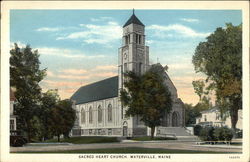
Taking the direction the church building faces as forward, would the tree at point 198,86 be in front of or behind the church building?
in front

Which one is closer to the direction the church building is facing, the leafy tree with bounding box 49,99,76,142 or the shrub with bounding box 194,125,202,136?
the shrub

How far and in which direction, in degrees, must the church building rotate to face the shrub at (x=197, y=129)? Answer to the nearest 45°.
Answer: approximately 45° to its left

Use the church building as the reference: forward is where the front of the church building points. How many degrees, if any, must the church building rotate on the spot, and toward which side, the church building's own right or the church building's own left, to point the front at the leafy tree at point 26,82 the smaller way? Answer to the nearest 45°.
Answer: approximately 135° to the church building's own right

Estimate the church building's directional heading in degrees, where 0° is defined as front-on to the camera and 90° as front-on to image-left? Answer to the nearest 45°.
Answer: approximately 315°
